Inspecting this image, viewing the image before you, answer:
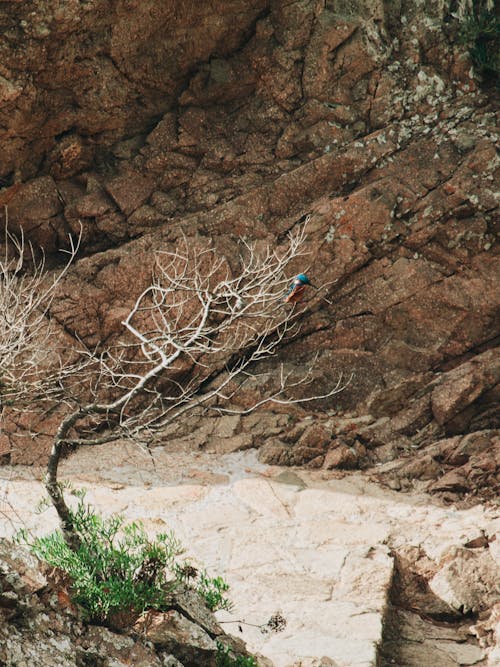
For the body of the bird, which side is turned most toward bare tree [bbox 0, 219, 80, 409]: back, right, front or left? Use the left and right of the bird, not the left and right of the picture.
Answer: back

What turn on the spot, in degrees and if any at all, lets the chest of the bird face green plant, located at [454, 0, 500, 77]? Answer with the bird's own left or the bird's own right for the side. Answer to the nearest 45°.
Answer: approximately 45° to the bird's own left

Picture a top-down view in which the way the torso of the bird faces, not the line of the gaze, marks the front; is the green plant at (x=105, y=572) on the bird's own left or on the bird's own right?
on the bird's own right

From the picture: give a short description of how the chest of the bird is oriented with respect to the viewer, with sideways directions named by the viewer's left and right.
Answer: facing to the right of the viewer
